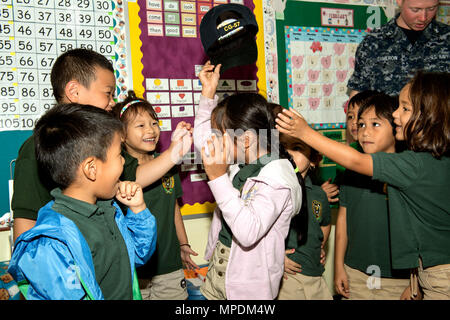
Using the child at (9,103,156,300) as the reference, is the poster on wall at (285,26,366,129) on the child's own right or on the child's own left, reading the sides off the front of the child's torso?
on the child's own left

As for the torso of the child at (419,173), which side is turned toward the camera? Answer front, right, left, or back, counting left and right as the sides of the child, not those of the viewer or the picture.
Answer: left

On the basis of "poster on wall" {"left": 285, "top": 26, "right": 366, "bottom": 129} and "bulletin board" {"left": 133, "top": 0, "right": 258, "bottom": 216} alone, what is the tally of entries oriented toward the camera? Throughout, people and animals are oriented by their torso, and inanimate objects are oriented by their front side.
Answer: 2

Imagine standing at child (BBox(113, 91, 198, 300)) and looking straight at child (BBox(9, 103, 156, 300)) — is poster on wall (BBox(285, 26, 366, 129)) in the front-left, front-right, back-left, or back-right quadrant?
back-left

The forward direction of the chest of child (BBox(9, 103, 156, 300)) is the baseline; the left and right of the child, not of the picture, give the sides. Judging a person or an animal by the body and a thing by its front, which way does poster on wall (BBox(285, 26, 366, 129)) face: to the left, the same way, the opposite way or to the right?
to the right

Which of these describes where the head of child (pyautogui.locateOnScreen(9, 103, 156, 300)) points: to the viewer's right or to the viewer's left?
to the viewer's right

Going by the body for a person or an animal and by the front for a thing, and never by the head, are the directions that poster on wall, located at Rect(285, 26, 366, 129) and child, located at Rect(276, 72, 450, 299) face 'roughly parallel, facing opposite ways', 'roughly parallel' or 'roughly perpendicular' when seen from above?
roughly perpendicular

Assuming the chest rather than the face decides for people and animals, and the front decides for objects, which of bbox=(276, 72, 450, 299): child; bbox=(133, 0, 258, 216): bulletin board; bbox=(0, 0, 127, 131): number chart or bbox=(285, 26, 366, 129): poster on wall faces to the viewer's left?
the child

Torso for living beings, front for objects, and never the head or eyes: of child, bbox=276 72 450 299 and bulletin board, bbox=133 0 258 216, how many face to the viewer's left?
1

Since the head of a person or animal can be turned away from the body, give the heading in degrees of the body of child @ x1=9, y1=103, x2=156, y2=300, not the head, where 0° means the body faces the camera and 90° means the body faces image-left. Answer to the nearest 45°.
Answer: approximately 315°

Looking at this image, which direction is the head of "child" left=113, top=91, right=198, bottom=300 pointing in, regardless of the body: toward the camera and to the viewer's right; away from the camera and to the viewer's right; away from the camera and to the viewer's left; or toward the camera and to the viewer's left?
toward the camera and to the viewer's right

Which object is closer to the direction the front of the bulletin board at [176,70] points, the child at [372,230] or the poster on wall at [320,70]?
the child

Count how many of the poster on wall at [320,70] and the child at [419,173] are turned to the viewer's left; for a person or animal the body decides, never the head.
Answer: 1

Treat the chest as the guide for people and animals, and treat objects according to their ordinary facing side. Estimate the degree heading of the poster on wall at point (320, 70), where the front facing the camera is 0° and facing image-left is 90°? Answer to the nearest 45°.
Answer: approximately 0°
